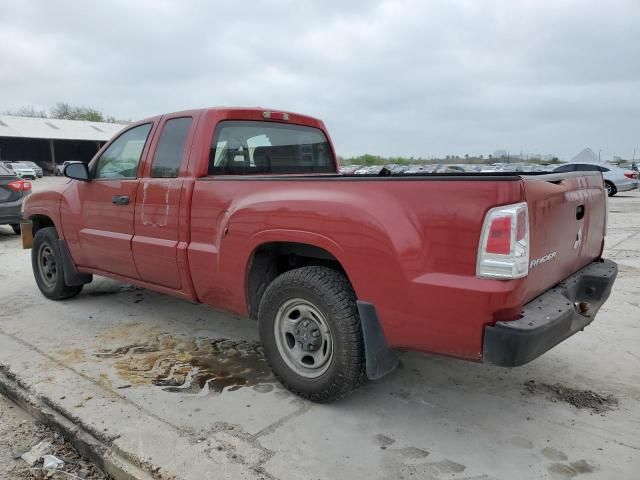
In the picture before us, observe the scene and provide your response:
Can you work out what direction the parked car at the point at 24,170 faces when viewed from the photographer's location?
facing the viewer and to the right of the viewer

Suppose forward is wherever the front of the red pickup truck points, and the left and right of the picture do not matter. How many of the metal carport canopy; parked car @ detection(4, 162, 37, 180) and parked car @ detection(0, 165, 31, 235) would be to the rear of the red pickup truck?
0

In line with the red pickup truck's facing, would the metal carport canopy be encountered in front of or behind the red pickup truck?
in front

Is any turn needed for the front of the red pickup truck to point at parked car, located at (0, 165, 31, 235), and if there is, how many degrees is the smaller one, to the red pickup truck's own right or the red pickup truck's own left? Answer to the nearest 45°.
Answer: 0° — it already faces it

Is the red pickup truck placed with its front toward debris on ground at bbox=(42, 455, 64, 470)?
no

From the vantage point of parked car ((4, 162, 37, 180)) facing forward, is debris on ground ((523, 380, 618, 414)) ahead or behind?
ahead

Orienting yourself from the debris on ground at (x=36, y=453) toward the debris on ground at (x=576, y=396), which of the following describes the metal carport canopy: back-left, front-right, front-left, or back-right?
back-left

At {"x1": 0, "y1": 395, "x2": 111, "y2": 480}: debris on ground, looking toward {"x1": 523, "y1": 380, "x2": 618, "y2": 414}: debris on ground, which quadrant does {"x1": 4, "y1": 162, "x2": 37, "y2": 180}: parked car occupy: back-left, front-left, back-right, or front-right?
back-left

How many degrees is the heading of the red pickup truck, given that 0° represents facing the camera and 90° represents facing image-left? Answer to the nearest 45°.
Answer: approximately 135°
